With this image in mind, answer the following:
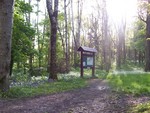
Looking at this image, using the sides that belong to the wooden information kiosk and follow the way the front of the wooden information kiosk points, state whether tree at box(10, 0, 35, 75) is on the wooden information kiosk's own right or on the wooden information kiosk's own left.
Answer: on the wooden information kiosk's own right

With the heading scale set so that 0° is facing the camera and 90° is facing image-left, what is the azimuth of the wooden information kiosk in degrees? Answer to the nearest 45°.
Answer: approximately 315°
